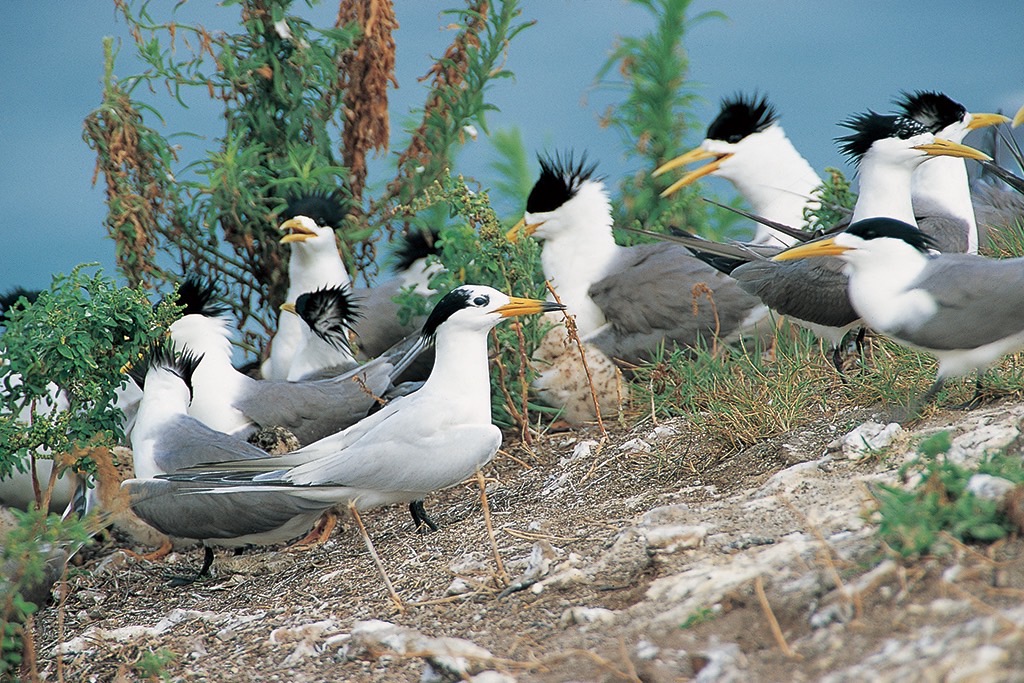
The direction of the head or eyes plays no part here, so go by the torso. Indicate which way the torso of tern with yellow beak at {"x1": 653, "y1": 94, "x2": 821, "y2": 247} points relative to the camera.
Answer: to the viewer's left

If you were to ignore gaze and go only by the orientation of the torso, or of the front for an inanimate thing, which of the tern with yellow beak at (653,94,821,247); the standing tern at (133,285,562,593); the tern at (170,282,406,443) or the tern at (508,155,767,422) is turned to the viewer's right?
the standing tern

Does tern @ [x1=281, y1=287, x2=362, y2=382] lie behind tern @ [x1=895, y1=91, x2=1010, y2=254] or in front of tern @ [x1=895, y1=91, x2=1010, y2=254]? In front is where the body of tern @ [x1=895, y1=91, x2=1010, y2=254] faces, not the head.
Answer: behind

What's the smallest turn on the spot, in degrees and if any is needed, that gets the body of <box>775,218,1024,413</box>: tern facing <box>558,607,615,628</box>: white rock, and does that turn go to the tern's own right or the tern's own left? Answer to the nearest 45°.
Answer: approximately 45° to the tern's own left

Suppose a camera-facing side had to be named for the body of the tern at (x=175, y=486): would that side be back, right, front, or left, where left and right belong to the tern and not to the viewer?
left

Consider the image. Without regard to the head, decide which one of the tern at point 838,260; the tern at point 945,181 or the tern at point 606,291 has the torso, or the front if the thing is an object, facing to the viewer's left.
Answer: the tern at point 606,291

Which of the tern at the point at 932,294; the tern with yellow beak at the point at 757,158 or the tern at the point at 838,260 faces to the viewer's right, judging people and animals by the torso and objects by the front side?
the tern at the point at 838,260

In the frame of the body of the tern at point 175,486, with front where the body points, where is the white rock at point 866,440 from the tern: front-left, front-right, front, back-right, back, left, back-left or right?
back-left

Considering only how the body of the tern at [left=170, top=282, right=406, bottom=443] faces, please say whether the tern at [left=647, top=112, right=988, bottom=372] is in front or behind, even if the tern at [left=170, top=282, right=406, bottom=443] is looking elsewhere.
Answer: behind

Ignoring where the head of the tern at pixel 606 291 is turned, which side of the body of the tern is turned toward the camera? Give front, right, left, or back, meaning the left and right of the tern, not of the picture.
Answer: left

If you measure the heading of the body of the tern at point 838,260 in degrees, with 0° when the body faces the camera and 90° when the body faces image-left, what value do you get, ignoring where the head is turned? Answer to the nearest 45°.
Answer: approximately 270°

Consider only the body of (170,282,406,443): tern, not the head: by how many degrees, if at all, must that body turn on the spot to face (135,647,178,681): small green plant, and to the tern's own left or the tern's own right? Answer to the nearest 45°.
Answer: approximately 90° to the tern's own left

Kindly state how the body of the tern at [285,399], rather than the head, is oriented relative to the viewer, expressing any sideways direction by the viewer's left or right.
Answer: facing to the left of the viewer

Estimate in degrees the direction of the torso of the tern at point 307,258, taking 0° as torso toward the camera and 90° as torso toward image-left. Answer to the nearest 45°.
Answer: approximately 45°

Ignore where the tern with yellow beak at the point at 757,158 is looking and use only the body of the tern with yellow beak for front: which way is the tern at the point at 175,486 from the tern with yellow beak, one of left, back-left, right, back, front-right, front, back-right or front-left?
front-left

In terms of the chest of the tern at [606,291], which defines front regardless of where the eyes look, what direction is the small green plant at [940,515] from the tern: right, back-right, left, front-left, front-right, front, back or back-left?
left

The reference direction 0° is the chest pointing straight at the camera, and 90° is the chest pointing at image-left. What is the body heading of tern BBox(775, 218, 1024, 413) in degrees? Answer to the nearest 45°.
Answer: approximately 90°

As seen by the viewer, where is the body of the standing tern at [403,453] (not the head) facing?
to the viewer's right

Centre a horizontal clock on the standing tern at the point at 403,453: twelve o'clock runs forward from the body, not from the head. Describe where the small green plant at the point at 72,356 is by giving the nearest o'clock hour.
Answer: The small green plant is roughly at 7 o'clock from the standing tern.

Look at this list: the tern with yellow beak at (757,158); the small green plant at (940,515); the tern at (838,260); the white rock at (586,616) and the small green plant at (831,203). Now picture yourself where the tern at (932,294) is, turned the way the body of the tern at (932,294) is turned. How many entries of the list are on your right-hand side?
3
